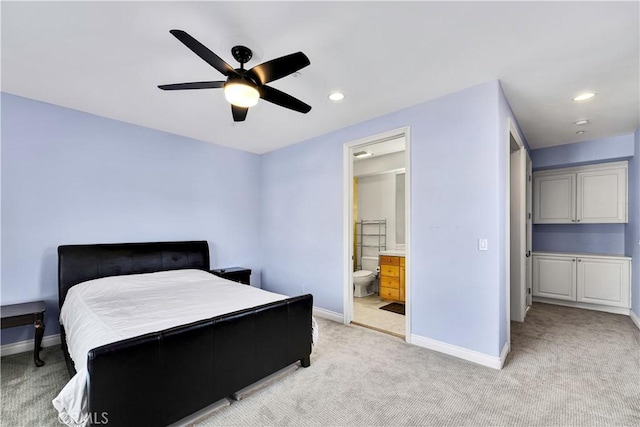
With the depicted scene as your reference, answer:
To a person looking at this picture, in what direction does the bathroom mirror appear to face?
facing the viewer and to the left of the viewer

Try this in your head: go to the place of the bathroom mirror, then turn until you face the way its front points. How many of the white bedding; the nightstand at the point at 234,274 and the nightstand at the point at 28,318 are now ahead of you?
3

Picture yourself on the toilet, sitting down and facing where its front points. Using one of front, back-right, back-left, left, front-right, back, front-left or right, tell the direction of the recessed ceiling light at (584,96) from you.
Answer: left

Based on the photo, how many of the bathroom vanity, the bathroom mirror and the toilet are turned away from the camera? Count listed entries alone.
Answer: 0

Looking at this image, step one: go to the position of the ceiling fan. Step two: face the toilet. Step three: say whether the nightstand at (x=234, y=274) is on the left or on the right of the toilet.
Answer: left

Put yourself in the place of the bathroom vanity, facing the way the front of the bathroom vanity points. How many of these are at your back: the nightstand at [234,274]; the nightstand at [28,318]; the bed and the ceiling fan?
0

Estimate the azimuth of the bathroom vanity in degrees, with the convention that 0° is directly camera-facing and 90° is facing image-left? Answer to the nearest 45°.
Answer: approximately 45°

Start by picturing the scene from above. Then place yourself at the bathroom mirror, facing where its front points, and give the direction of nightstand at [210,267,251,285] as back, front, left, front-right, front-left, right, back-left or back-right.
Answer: front

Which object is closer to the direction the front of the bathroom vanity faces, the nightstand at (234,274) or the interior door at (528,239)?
the nightstand

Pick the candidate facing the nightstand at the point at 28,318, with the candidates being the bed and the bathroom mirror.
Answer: the bathroom mirror

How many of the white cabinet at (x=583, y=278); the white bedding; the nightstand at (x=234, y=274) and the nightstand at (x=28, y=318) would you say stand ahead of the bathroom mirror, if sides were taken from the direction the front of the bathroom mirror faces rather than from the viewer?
3

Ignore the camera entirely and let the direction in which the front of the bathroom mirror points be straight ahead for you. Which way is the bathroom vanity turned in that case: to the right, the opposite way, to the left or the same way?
the same way

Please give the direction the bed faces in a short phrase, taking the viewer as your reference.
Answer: facing the viewer and to the right of the viewer

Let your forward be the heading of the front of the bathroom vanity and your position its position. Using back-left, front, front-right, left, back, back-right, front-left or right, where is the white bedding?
front

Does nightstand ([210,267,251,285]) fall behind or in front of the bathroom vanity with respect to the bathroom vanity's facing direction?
in front

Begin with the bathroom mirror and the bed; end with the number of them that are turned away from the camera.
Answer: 0

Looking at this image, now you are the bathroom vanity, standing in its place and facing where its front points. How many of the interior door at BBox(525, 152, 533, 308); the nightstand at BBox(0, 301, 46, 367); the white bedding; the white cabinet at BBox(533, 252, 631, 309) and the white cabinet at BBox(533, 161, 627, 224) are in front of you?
2

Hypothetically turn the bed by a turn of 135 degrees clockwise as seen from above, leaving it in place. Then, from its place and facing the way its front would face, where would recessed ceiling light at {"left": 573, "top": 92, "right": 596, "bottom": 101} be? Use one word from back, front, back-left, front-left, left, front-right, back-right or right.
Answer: back
